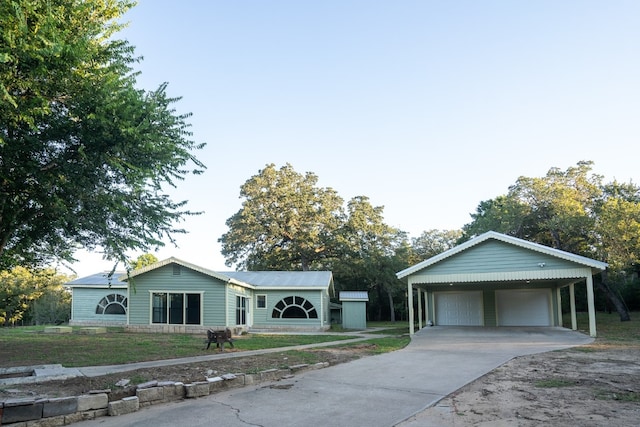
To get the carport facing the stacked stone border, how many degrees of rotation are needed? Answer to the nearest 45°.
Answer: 0° — it already faces it

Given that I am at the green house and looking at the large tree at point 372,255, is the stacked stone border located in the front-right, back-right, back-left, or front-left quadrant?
back-right

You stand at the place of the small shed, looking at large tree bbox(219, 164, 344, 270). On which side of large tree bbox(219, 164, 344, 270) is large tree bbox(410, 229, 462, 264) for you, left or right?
right

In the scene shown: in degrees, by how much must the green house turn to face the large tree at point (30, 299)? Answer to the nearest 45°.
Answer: approximately 135° to its right

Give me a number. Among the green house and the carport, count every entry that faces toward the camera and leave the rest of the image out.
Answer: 2

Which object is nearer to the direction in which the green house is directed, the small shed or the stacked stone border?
the stacked stone border

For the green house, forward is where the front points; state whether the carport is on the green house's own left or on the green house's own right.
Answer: on the green house's own left

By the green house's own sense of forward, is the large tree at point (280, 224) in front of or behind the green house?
behind

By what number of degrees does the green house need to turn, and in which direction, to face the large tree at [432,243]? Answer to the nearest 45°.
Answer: approximately 135° to its left

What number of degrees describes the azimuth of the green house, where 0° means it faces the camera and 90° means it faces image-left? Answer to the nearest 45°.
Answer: approximately 0°
